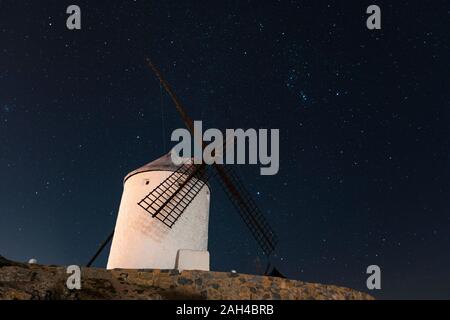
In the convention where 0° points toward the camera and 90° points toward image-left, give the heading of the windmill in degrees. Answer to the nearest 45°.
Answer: approximately 315°
